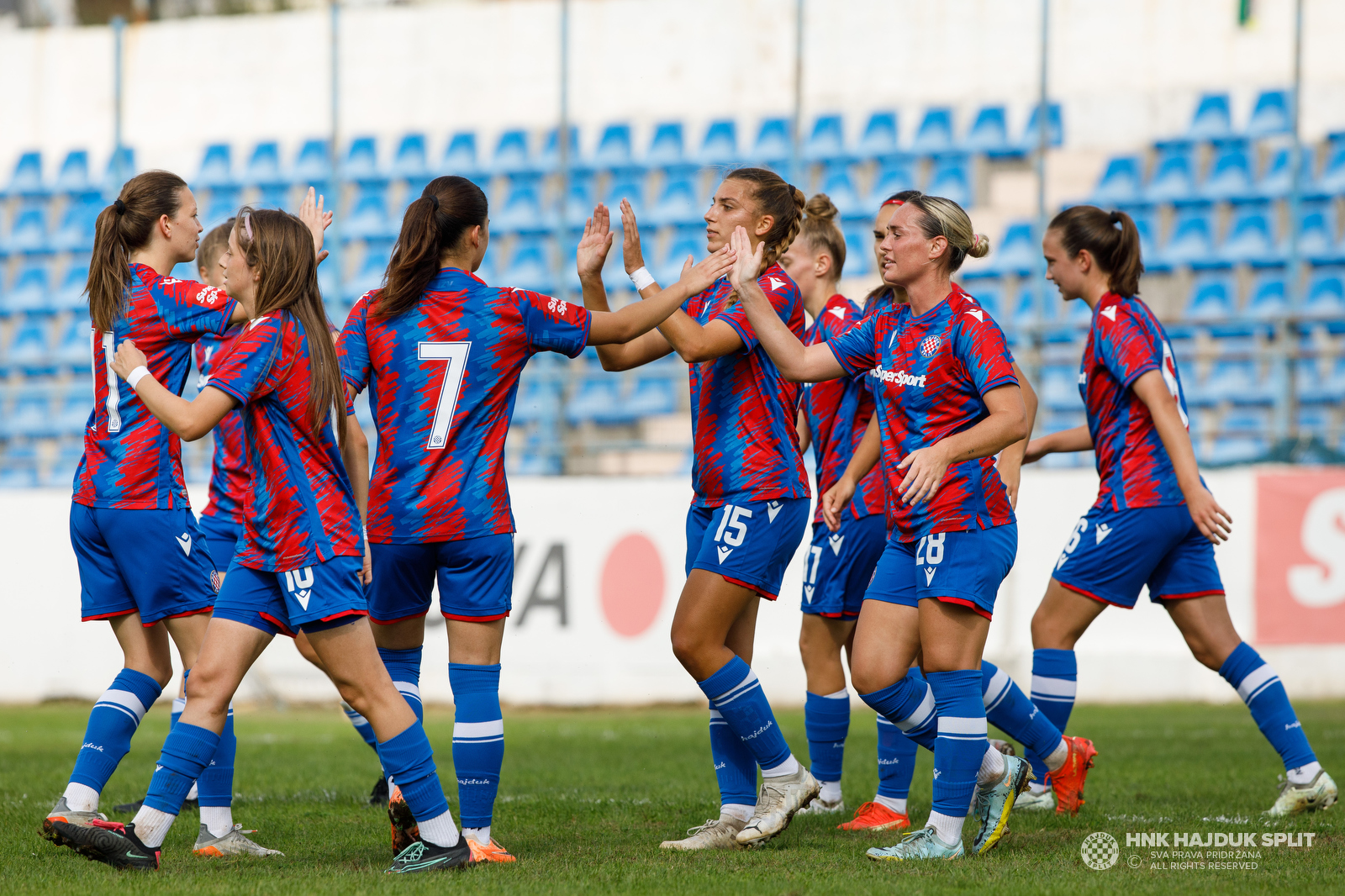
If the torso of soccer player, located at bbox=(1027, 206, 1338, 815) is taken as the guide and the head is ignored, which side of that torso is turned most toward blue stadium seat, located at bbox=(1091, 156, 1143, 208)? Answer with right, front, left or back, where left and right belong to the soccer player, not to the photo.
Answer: right

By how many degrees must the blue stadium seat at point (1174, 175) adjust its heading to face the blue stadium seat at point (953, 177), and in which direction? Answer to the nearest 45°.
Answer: approximately 45° to its right

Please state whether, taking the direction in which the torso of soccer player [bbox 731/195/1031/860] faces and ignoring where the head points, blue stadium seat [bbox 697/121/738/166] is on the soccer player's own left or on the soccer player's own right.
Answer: on the soccer player's own right

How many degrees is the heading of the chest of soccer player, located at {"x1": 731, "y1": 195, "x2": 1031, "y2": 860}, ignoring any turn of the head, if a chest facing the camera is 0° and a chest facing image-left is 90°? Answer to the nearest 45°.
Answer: approximately 45°

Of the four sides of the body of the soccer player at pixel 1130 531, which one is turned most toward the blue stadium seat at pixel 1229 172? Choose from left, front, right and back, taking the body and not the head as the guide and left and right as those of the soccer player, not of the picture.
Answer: right

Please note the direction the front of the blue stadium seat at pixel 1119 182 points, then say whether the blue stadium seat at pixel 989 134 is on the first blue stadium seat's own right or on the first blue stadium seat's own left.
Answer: on the first blue stadium seat's own right

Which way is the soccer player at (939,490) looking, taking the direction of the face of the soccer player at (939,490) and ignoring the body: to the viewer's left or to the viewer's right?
to the viewer's left

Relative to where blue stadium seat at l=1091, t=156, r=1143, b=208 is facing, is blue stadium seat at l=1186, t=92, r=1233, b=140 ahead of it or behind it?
behind

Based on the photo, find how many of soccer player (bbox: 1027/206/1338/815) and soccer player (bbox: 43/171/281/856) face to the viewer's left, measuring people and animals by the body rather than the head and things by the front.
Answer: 1

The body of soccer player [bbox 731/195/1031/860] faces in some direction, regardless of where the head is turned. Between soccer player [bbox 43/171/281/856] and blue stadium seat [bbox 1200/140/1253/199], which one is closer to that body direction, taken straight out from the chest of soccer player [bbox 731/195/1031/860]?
the soccer player

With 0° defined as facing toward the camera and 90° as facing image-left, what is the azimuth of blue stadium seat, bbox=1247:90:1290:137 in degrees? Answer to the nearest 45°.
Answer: approximately 45°
